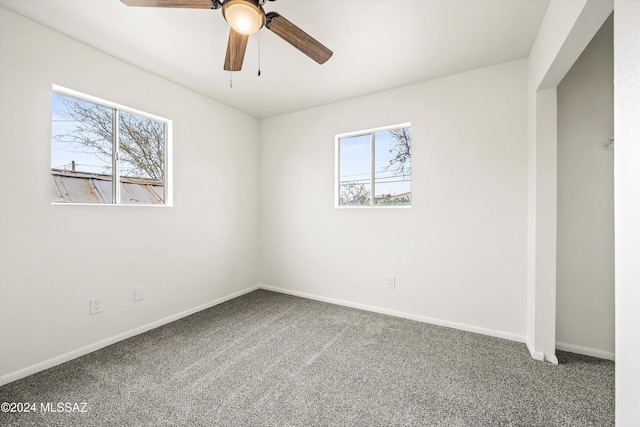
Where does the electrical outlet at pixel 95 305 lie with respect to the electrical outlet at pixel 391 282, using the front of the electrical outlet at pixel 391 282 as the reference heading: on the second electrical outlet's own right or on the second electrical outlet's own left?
on the second electrical outlet's own right

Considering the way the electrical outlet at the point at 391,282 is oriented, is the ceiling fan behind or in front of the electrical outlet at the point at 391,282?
in front

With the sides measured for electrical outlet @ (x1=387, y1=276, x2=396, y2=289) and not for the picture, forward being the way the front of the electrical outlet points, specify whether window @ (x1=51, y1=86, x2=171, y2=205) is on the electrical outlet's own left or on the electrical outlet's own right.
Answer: on the electrical outlet's own right

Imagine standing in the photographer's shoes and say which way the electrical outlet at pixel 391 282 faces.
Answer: facing the viewer
